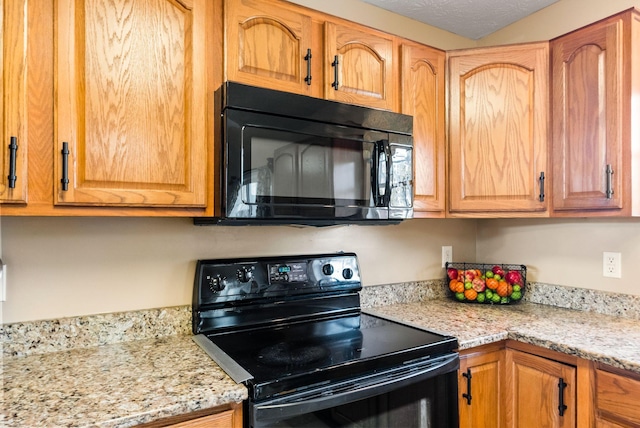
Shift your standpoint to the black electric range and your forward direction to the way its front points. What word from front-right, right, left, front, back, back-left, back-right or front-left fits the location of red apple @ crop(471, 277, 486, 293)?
left

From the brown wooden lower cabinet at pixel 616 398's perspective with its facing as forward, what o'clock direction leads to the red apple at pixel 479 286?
The red apple is roughly at 3 o'clock from the brown wooden lower cabinet.

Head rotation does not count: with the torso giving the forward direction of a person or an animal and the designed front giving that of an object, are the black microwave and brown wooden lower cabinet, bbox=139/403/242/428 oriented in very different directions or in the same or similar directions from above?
same or similar directions

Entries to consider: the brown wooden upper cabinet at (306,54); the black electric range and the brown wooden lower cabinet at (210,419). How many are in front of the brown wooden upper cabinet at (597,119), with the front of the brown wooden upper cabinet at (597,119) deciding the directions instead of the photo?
3

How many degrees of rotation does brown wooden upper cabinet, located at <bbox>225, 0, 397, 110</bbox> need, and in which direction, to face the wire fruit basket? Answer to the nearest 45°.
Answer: approximately 90° to its left

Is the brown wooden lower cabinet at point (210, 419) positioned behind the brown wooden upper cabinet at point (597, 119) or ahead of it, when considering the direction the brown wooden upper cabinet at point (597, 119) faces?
ahead

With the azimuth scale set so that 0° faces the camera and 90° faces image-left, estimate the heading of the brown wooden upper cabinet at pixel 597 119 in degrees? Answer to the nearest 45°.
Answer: approximately 45°

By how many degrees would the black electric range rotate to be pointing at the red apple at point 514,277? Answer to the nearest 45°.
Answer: approximately 90° to its left

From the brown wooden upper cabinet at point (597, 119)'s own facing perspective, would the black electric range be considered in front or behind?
in front

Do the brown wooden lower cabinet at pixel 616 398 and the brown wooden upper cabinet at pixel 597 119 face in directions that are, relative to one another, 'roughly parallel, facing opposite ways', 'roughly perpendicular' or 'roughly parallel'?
roughly parallel

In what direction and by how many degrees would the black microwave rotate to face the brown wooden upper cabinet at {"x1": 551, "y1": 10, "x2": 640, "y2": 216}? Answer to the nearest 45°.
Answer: approximately 45° to its left

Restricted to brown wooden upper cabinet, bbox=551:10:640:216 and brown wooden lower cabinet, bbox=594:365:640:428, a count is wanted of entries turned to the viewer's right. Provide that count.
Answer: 0

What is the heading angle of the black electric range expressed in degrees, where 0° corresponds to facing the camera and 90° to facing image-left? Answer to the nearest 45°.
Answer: approximately 315°

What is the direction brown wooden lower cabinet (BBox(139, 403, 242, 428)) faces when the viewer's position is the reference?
facing the viewer and to the right of the viewer

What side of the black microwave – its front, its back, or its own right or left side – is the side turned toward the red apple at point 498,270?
left

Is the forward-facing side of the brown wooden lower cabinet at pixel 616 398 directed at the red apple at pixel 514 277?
no

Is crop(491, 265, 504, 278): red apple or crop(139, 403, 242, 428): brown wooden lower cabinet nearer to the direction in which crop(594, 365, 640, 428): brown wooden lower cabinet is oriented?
the brown wooden lower cabinet
